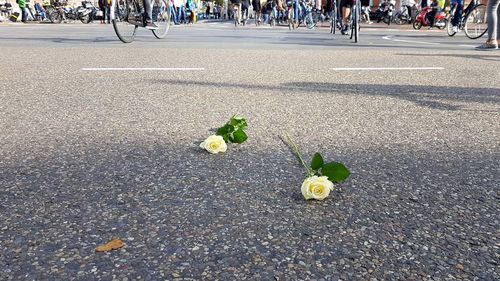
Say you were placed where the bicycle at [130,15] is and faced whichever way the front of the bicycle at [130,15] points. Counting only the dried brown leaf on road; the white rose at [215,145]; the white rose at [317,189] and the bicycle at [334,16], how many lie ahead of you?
1

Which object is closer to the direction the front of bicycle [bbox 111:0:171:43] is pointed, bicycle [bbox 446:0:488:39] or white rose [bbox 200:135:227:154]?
the bicycle

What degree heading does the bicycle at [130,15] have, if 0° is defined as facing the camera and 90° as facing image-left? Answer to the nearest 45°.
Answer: approximately 225°

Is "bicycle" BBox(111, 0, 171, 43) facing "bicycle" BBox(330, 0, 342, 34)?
yes

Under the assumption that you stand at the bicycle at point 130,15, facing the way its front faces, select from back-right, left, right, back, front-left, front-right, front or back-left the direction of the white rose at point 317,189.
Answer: back-right

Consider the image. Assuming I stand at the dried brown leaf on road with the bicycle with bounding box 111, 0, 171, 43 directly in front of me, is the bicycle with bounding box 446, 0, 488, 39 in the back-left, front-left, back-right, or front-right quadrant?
front-right

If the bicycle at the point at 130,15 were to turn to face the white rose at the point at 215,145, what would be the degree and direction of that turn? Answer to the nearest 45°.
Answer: approximately 135° to its right

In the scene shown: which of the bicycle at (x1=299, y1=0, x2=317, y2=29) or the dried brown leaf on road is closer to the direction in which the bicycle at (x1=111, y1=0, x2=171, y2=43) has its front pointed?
the bicycle

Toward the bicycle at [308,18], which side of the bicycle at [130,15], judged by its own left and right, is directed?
front

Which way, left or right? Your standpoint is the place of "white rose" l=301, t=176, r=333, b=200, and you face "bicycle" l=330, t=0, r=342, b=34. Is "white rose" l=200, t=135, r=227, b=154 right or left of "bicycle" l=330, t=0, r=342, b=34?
left

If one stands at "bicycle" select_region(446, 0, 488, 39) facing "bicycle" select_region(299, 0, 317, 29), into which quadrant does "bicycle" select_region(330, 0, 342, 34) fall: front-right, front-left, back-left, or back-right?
front-left

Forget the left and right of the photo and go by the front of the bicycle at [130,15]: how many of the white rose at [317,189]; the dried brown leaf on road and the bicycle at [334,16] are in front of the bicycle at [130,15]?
1
